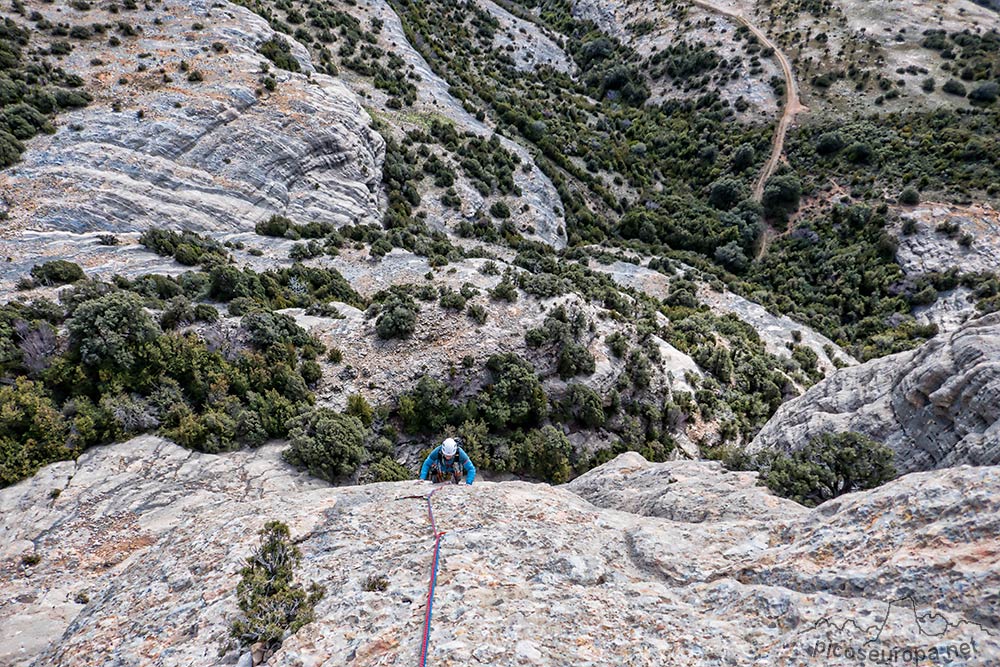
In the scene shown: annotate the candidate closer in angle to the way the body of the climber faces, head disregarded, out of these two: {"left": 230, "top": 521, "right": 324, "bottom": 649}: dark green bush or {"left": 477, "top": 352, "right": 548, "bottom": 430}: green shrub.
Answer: the dark green bush

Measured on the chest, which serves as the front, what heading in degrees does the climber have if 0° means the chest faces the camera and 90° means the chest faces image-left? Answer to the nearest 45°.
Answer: approximately 0°

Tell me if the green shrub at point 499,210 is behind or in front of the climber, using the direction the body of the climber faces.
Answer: behind

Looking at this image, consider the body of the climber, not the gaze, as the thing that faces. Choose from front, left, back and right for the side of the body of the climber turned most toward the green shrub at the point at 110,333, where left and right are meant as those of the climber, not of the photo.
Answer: right

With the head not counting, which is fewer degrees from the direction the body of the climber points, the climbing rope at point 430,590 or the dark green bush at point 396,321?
the climbing rope

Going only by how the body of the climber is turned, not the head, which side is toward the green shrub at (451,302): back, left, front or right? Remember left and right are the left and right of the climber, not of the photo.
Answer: back

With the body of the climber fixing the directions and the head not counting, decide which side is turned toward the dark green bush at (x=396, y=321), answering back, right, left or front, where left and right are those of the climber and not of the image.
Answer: back

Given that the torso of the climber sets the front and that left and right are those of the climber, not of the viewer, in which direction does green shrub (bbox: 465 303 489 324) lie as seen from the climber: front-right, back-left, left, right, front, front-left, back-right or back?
back

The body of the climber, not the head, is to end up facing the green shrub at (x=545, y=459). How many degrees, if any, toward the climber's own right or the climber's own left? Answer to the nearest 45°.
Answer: approximately 135° to the climber's own left
